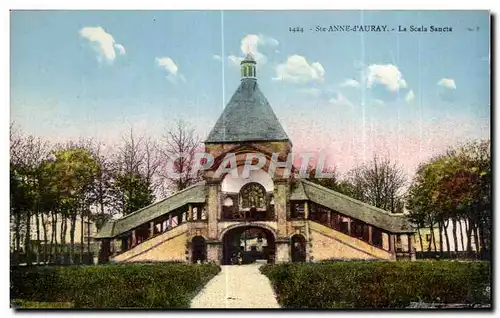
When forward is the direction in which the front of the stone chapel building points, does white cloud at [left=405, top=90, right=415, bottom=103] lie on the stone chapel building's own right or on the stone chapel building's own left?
on the stone chapel building's own left

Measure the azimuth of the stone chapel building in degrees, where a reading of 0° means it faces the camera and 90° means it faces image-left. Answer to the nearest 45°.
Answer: approximately 0°

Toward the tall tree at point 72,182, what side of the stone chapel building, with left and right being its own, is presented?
right

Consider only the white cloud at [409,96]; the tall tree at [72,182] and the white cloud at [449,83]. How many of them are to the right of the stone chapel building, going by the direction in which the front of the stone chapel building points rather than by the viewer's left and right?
1

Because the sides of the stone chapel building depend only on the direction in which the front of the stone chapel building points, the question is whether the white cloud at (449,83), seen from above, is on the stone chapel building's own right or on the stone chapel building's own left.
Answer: on the stone chapel building's own left
